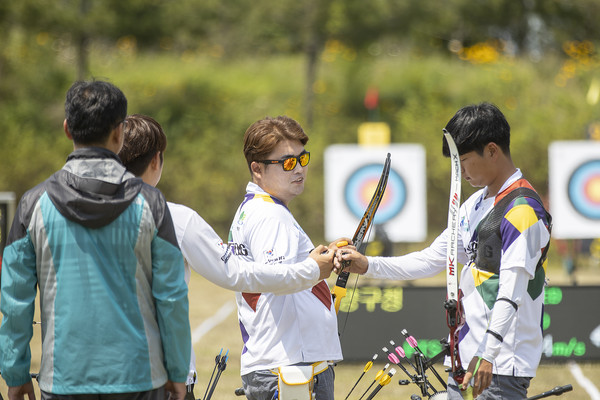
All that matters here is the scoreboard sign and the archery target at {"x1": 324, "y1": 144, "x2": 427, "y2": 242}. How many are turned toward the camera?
2

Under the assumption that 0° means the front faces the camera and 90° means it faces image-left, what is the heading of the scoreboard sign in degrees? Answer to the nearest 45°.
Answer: approximately 0°

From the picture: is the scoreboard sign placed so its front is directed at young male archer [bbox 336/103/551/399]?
yes

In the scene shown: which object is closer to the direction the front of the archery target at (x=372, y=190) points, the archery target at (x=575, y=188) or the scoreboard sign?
the scoreboard sign

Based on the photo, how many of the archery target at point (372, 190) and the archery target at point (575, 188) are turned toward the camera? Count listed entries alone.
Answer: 2

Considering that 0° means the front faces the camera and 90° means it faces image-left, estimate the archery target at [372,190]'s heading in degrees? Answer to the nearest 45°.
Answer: approximately 0°

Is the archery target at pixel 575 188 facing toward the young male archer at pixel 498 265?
yes

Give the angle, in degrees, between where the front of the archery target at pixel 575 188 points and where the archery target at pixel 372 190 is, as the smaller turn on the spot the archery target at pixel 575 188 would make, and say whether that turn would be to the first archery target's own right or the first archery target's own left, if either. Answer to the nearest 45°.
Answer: approximately 90° to the first archery target's own right

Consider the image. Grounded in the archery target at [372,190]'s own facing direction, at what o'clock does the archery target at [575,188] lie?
the archery target at [575,188] is roughly at 9 o'clock from the archery target at [372,190].
